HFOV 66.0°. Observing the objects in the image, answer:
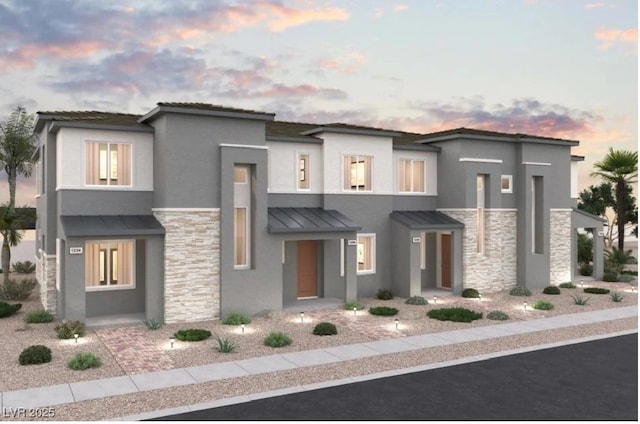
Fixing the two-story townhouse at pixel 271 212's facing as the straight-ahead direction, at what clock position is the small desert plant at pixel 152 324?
The small desert plant is roughly at 3 o'clock from the two-story townhouse.

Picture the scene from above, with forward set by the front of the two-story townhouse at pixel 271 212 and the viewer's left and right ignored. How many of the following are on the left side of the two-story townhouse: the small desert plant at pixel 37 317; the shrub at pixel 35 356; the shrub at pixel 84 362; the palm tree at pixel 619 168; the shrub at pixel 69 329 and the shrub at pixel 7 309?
1

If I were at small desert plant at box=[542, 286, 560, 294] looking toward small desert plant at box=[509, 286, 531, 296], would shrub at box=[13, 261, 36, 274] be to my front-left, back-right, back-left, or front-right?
front-right

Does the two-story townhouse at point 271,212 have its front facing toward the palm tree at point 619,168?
no

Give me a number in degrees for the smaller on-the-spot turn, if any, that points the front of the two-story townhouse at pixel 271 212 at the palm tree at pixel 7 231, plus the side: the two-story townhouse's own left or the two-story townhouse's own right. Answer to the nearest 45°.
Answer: approximately 135° to the two-story townhouse's own right

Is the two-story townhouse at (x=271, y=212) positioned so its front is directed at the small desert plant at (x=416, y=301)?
no

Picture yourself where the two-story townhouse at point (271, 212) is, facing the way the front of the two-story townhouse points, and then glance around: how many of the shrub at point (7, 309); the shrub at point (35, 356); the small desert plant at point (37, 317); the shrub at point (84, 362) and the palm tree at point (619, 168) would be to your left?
1

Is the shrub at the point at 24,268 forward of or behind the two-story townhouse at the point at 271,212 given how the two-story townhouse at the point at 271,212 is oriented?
behind

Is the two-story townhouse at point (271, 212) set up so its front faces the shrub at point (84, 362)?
no

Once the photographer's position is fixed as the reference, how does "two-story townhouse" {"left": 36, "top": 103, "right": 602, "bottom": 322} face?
facing the viewer and to the right of the viewer

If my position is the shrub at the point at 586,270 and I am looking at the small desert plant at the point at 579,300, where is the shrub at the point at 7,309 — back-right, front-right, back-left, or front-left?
front-right

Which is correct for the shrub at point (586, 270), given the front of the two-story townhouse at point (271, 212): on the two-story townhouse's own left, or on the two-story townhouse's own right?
on the two-story townhouse's own left

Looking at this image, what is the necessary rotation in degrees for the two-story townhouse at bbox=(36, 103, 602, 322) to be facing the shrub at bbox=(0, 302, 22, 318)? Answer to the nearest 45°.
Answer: approximately 135° to its right

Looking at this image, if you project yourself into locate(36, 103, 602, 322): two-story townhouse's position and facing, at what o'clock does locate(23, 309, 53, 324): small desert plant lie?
The small desert plant is roughly at 4 o'clock from the two-story townhouse.

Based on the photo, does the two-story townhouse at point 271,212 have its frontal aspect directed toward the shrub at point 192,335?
no

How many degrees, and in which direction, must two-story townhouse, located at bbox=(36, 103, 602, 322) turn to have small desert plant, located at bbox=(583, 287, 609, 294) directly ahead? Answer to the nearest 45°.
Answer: approximately 45° to its left
